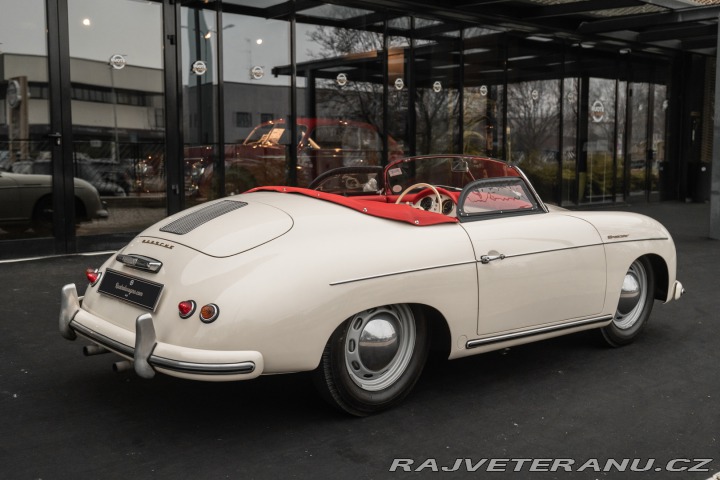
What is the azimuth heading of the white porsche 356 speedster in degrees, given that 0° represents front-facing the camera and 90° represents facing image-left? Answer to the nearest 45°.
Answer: approximately 225°

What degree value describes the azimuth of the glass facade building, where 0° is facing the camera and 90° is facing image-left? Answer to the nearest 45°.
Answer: approximately 315°

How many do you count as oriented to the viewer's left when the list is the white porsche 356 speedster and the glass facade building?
0
